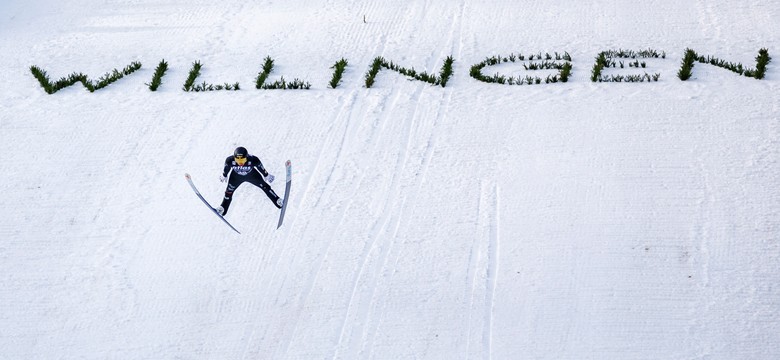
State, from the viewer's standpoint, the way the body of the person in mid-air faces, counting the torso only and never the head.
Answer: toward the camera
